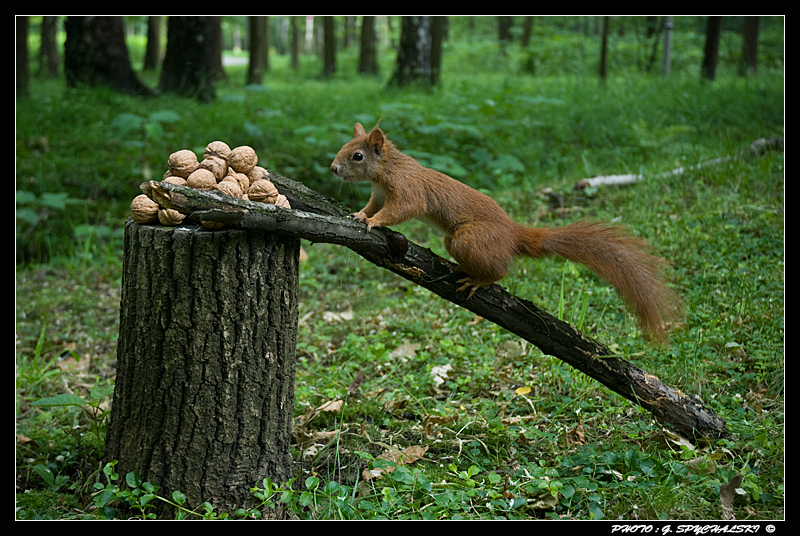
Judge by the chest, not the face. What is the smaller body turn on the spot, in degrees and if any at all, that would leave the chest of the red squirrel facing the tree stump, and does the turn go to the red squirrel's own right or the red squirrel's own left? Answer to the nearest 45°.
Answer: approximately 45° to the red squirrel's own left

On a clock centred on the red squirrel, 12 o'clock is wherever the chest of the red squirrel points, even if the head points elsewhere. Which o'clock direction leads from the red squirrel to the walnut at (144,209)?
The walnut is roughly at 11 o'clock from the red squirrel.

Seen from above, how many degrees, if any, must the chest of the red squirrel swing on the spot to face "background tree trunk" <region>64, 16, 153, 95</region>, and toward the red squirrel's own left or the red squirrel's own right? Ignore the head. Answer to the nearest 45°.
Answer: approximately 45° to the red squirrel's own right

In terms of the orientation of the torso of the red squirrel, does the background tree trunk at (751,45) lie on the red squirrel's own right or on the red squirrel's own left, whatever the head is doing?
on the red squirrel's own right

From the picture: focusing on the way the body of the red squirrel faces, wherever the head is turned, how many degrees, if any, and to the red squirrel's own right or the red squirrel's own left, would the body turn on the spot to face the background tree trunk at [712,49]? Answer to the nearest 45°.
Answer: approximately 90° to the red squirrel's own right

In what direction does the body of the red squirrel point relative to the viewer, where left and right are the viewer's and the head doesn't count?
facing to the left of the viewer

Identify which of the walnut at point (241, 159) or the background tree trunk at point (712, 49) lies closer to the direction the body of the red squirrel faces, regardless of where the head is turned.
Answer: the walnut

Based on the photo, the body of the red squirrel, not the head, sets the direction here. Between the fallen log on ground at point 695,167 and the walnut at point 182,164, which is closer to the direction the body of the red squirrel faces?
the walnut
